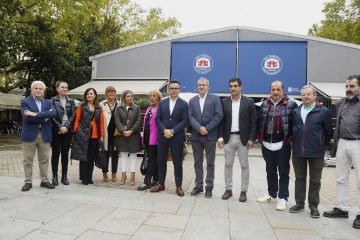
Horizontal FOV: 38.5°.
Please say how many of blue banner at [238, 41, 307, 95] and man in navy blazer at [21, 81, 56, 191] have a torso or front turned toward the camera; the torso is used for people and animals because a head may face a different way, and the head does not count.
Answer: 2

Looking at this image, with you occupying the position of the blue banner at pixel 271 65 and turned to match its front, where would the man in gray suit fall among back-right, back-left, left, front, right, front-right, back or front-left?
front

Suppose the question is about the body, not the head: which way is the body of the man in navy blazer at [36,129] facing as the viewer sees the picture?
toward the camera

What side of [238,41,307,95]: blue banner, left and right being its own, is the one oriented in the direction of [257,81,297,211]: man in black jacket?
front

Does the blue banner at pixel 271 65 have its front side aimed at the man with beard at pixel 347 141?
yes

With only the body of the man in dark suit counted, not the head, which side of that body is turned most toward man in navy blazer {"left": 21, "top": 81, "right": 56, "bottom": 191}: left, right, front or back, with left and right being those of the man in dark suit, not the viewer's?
right

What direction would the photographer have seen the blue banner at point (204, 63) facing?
facing the viewer

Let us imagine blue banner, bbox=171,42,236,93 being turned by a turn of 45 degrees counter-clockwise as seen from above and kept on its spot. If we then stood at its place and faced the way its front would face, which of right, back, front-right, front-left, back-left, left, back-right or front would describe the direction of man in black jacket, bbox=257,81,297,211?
front-right

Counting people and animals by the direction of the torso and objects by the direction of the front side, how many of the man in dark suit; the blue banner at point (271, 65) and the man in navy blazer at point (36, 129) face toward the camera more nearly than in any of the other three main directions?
3

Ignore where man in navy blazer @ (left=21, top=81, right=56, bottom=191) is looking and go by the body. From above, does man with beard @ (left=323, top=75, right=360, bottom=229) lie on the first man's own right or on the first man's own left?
on the first man's own left

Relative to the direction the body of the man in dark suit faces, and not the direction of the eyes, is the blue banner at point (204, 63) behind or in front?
behind

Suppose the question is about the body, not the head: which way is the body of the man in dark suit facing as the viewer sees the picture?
toward the camera
